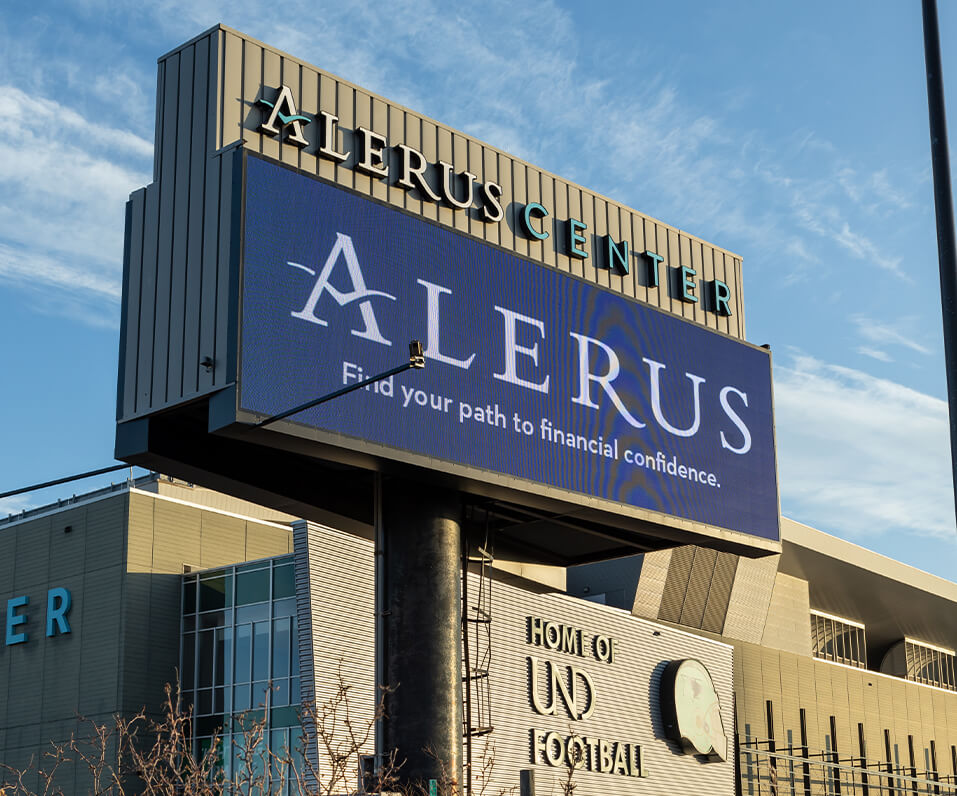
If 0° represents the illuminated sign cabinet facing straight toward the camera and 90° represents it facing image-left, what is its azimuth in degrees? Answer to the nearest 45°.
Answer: approximately 315°

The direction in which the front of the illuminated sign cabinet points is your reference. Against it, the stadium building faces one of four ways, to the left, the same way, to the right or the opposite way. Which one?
the same way

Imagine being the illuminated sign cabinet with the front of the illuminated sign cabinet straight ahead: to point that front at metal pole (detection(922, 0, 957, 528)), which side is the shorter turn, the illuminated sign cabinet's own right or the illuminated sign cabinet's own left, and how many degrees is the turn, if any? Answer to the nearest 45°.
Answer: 0° — it already faces it

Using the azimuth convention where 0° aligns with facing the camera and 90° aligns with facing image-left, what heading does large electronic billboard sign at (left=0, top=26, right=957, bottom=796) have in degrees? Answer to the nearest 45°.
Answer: approximately 315°

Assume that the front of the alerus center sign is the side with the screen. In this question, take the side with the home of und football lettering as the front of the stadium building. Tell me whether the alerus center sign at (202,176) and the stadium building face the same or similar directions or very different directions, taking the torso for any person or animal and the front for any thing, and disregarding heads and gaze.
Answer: same or similar directions

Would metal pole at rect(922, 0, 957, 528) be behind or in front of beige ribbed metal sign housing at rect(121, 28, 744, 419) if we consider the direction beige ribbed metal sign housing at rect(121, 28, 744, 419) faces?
in front
